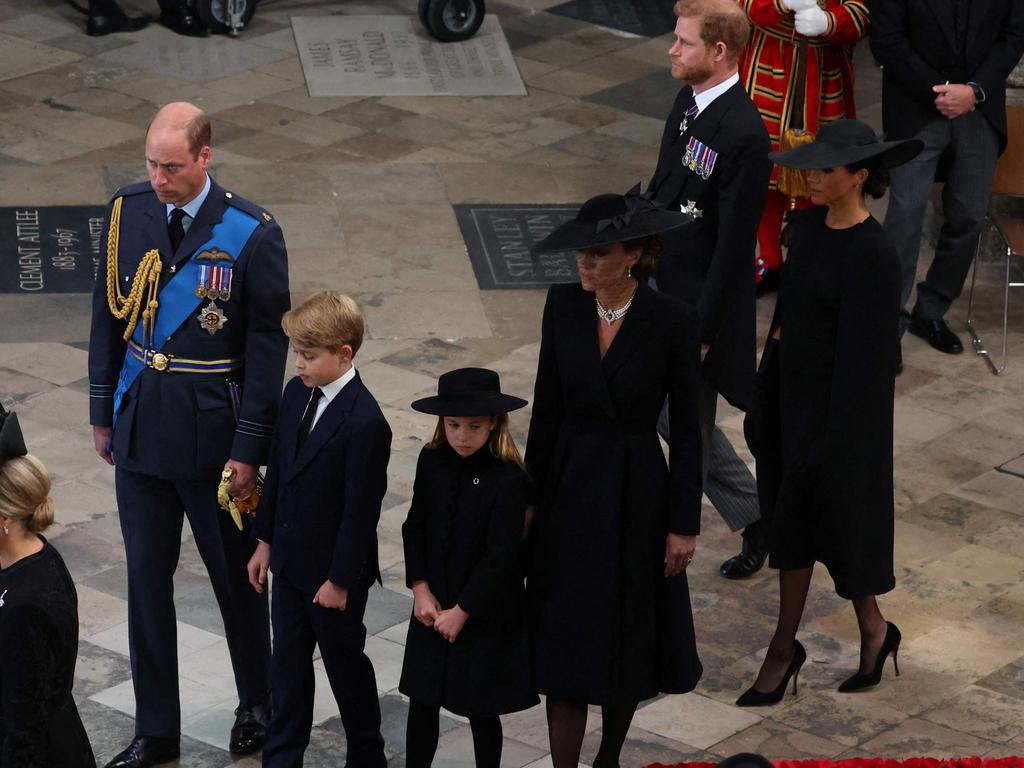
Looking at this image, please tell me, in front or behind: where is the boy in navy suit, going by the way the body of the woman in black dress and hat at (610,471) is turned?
in front

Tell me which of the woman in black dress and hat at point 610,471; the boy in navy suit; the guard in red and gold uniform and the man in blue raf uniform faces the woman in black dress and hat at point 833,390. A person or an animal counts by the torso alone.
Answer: the guard in red and gold uniform

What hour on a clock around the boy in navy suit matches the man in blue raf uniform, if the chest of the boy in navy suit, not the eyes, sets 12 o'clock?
The man in blue raf uniform is roughly at 3 o'clock from the boy in navy suit.

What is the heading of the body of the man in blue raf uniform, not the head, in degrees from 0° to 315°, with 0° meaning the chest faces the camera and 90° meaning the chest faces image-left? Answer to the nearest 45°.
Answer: approximately 45°

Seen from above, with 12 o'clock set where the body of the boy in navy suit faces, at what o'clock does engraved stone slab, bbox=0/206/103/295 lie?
The engraved stone slab is roughly at 4 o'clock from the boy in navy suit.

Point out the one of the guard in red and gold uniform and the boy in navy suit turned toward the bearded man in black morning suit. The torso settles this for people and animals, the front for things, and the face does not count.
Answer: the guard in red and gold uniform

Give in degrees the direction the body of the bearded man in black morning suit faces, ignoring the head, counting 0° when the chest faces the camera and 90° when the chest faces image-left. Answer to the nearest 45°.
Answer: approximately 45°

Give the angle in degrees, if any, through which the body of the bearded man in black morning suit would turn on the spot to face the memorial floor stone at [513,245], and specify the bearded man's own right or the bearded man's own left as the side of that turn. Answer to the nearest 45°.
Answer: approximately 135° to the bearded man's own right

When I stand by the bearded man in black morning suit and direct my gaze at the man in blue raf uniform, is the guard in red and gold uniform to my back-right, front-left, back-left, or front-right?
back-right
